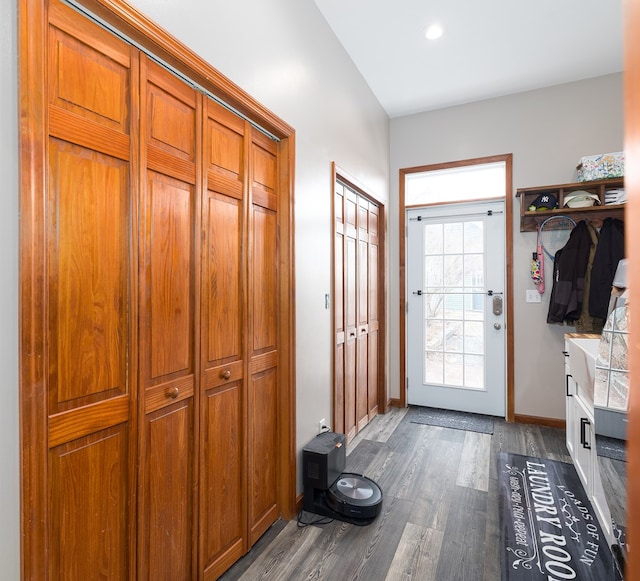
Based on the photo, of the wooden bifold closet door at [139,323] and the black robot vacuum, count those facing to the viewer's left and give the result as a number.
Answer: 0

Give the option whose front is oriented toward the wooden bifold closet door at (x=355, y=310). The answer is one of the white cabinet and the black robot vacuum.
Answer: the white cabinet

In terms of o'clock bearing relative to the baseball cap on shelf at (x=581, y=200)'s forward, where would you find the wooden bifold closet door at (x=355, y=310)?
The wooden bifold closet door is roughly at 2 o'clock from the baseball cap on shelf.

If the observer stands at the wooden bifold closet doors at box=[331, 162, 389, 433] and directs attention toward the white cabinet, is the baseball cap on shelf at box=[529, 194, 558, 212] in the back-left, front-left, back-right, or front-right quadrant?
front-left

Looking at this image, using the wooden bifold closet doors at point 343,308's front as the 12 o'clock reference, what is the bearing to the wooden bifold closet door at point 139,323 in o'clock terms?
The wooden bifold closet door is roughly at 2 o'clock from the wooden bifold closet doors.

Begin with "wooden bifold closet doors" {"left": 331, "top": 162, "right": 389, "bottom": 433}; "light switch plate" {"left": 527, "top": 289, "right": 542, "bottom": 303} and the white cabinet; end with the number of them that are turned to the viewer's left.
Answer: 1

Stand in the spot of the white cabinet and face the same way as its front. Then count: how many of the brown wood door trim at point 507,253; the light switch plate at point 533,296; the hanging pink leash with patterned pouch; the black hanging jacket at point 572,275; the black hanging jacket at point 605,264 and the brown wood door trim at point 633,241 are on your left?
1

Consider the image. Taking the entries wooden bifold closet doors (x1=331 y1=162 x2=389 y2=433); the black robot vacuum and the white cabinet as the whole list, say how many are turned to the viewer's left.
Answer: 1

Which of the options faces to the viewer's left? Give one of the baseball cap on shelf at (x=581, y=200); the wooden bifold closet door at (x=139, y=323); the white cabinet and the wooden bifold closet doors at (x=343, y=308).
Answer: the white cabinet

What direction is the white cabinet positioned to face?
to the viewer's left

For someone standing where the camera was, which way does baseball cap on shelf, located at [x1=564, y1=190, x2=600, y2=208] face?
facing the viewer

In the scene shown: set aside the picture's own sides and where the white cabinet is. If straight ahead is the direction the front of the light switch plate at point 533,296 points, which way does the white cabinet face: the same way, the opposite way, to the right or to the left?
to the right

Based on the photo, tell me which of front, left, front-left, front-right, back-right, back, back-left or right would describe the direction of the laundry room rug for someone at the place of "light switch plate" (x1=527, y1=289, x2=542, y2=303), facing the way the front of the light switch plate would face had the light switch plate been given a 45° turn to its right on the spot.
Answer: front-left

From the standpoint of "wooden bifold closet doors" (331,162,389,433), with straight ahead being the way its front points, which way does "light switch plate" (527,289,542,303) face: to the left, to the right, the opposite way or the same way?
to the right
